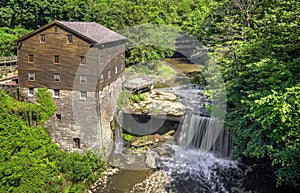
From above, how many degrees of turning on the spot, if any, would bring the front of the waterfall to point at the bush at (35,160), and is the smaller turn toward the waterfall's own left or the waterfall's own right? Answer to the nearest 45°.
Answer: approximately 45° to the waterfall's own right

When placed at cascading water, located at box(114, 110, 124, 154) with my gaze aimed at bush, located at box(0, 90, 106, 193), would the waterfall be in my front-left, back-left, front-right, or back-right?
back-left

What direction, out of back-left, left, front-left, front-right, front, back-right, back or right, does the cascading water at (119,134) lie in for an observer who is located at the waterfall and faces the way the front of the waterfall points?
right

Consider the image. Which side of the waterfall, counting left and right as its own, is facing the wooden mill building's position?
right

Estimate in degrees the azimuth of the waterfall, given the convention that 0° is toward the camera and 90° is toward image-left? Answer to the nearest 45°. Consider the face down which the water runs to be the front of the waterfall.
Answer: approximately 0°

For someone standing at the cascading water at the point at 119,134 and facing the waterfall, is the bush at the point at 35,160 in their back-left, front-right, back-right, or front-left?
back-right
